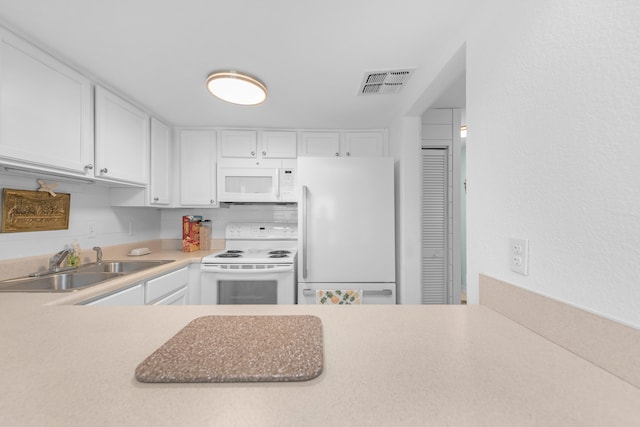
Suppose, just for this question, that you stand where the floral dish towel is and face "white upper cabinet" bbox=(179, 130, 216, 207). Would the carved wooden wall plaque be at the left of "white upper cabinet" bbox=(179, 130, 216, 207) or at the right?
left

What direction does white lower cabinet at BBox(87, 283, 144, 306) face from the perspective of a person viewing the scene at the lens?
facing the viewer and to the right of the viewer

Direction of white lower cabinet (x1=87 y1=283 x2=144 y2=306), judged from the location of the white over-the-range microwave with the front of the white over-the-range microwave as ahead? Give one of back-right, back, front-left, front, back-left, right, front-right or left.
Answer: front-right

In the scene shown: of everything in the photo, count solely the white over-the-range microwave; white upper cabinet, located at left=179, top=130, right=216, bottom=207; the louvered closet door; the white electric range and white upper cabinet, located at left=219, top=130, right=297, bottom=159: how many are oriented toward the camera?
5

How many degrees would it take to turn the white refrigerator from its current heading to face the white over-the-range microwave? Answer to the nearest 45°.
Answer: approximately 135° to its right

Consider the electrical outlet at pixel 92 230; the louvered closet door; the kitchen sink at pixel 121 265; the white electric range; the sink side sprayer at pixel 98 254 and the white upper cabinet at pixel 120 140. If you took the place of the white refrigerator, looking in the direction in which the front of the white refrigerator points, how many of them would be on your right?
5

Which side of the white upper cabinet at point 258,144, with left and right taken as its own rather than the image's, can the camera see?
front

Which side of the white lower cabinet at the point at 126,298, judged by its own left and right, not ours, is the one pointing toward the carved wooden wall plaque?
back

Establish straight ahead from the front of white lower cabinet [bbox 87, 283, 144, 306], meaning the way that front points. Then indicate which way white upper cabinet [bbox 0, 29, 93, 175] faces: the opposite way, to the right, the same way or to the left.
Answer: the same way

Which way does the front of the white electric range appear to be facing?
toward the camera

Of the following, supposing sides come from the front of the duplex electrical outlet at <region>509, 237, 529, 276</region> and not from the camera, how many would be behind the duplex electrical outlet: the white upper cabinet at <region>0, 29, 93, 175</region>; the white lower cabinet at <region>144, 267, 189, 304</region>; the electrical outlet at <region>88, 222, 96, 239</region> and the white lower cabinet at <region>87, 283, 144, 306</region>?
0

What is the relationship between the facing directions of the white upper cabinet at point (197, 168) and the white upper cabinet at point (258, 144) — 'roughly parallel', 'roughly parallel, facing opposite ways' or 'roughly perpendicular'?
roughly parallel

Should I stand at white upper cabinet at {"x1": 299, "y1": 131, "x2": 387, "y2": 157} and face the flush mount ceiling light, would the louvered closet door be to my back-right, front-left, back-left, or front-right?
back-left

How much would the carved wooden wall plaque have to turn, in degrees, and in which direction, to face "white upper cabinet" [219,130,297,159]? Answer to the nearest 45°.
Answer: approximately 45° to its left

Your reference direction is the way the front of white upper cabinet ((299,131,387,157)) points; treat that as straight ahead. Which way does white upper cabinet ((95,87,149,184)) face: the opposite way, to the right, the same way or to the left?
to the left

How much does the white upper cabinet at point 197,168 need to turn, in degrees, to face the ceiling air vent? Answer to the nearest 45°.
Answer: approximately 45° to its left

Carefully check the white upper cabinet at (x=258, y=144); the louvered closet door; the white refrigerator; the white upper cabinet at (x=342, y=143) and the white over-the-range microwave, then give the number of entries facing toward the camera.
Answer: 5

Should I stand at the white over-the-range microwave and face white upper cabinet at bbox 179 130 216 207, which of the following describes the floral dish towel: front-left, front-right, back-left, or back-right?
back-left

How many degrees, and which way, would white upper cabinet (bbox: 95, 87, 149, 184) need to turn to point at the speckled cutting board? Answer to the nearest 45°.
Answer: approximately 45° to its right

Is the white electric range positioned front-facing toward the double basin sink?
no
